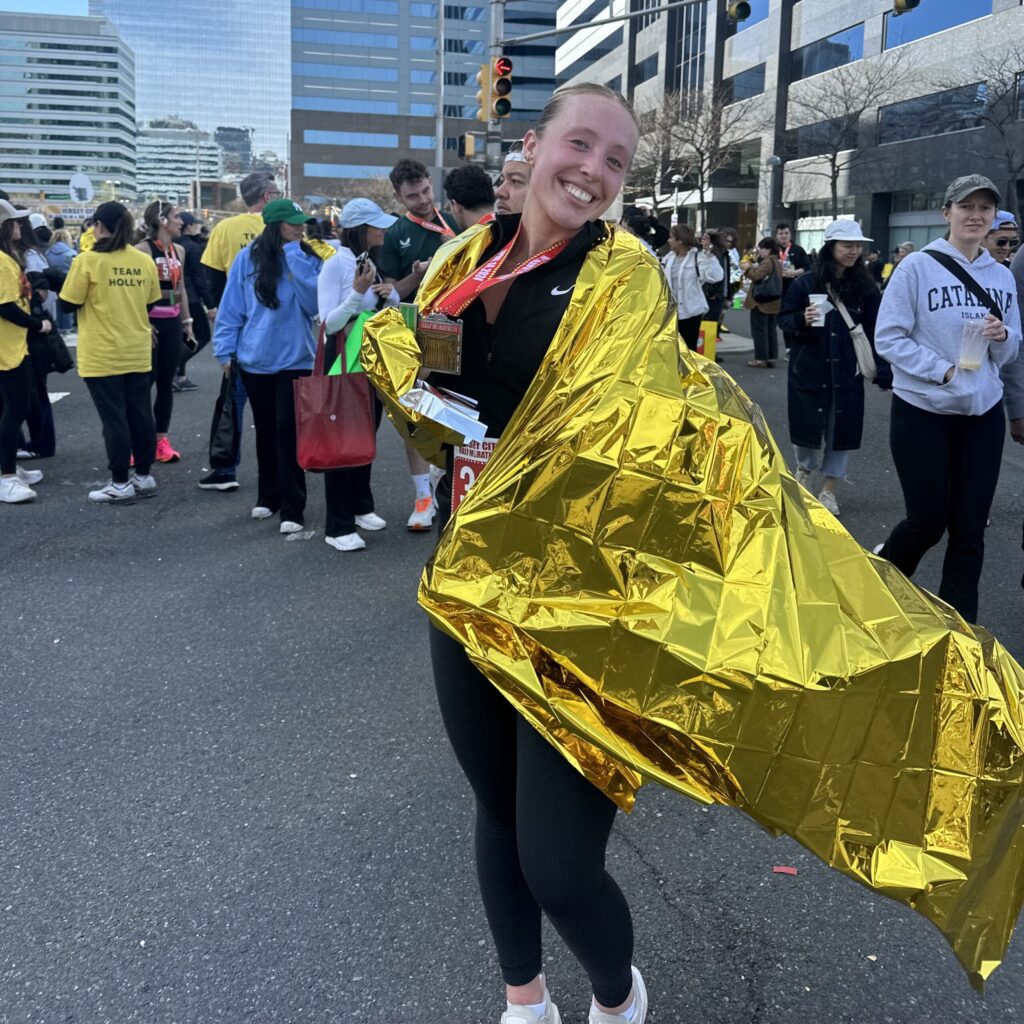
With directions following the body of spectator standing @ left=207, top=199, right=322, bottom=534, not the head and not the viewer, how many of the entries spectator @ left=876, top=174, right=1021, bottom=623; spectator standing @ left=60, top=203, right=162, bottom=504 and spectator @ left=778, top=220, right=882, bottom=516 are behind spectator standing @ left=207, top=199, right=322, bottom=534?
1

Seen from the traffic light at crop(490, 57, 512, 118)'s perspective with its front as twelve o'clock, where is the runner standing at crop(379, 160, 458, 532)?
The runner standing is roughly at 12 o'clock from the traffic light.

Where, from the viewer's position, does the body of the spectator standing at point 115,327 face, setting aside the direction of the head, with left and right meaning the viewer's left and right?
facing away from the viewer and to the left of the viewer

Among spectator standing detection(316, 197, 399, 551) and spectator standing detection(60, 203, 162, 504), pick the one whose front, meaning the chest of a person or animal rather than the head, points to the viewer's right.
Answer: spectator standing detection(316, 197, 399, 551)

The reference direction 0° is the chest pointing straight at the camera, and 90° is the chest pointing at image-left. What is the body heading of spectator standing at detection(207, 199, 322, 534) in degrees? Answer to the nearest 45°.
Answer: approximately 315°

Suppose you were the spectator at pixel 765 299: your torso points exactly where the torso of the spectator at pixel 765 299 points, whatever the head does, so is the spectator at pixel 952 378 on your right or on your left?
on your left
